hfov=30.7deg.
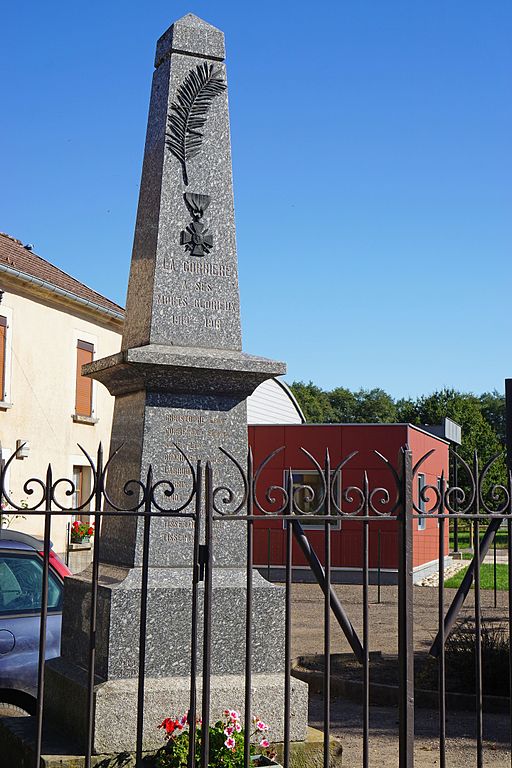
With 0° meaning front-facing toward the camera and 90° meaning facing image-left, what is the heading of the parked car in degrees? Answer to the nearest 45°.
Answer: approximately 90°

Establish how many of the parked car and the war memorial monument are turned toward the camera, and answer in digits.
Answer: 1

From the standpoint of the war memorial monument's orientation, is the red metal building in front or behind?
behind

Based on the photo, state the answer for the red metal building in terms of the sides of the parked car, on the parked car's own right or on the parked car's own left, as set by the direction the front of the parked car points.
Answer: on the parked car's own right

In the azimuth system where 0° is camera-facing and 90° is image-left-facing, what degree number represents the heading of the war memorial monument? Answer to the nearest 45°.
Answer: approximately 0°

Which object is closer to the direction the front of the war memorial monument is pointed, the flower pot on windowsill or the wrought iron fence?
the wrought iron fence

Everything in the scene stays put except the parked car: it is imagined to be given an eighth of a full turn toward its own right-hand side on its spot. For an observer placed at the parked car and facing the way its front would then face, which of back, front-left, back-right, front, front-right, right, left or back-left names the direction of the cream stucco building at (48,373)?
front-right
